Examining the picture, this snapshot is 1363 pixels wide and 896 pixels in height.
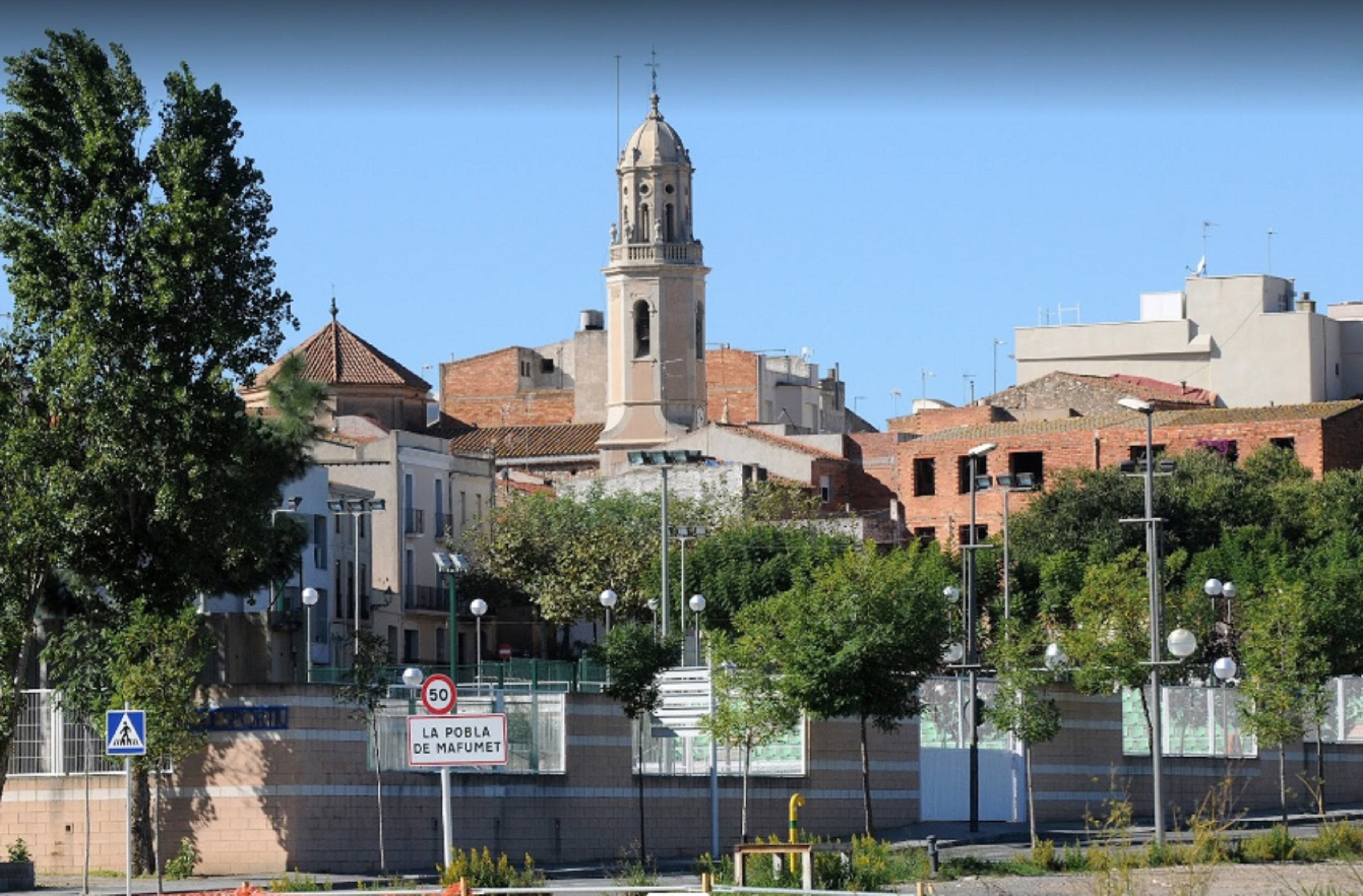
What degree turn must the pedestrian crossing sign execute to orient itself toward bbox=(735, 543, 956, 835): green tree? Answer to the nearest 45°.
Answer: approximately 135° to its left

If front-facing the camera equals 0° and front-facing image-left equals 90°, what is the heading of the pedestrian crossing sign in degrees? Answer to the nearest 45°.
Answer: approximately 0°

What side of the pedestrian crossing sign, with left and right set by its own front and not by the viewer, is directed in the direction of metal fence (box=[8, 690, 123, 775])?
back

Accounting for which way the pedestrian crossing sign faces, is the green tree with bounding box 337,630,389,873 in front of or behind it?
behind

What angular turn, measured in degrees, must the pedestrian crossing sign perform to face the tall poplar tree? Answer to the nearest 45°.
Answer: approximately 180°

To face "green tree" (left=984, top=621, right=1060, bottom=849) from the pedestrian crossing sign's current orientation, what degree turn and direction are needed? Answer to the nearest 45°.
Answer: approximately 135° to its left

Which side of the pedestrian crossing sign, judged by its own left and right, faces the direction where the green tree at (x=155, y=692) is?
back

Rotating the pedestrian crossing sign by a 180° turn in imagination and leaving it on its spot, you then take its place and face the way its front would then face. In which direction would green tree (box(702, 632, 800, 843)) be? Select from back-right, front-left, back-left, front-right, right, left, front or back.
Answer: front-right

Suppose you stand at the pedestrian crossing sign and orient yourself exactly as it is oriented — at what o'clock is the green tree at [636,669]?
The green tree is roughly at 7 o'clock from the pedestrian crossing sign.
